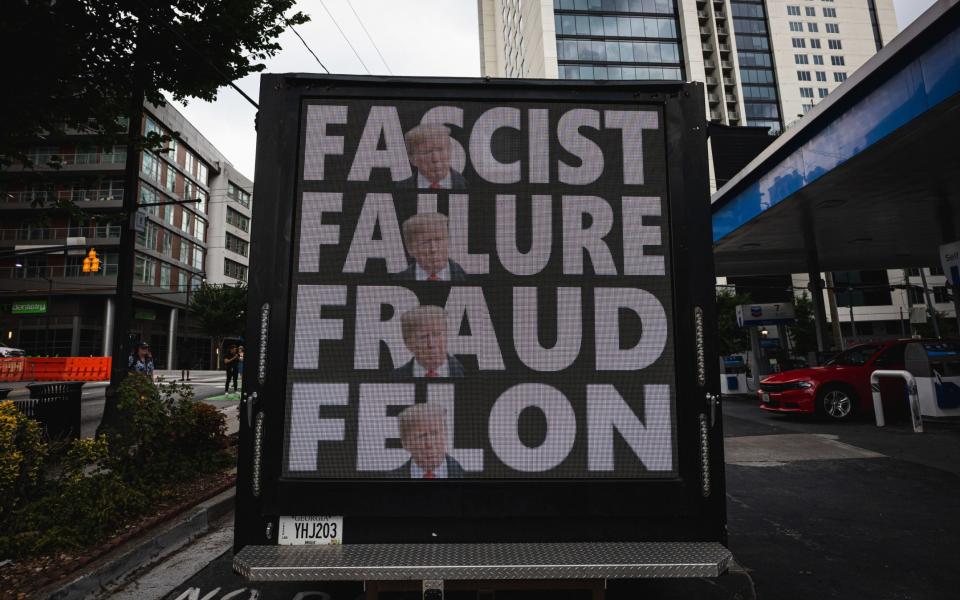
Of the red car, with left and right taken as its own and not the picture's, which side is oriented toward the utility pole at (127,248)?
front

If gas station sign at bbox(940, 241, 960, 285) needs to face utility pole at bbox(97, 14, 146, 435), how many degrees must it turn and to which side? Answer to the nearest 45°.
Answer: approximately 45° to its right

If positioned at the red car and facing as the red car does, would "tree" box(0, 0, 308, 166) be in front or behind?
in front

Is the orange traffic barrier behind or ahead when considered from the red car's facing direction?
ahead

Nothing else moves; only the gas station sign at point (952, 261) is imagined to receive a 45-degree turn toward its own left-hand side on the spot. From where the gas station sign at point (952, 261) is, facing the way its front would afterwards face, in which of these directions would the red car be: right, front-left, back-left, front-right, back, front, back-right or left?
right

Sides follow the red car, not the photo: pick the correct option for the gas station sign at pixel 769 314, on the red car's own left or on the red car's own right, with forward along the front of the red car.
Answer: on the red car's own right

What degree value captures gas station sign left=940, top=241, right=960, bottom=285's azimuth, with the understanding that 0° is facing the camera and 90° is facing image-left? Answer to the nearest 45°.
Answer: approximately 0°

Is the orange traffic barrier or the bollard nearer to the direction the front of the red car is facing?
the orange traffic barrier
